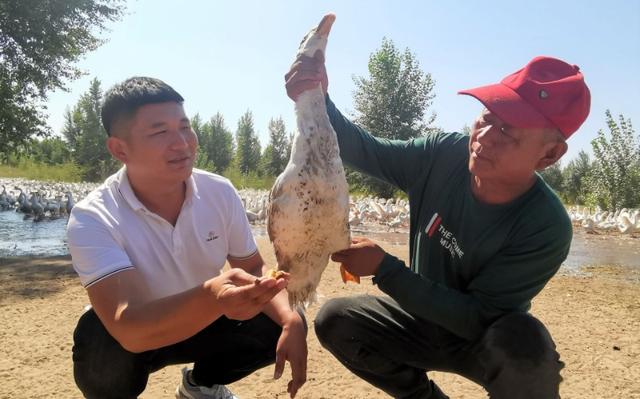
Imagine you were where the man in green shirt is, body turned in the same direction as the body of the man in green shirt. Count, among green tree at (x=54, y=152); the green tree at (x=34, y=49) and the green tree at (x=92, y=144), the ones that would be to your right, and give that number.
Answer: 3

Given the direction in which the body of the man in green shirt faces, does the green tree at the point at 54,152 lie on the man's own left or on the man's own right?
on the man's own right

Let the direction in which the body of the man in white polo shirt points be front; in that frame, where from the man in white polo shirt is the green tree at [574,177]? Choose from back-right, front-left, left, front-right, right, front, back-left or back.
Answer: left

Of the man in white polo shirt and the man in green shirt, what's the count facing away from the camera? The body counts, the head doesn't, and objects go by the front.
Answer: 0

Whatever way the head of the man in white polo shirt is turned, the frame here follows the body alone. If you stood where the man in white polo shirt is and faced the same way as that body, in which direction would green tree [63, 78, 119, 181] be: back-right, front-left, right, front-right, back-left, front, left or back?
back-left

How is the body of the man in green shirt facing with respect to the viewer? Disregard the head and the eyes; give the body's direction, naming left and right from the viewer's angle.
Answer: facing the viewer and to the left of the viewer

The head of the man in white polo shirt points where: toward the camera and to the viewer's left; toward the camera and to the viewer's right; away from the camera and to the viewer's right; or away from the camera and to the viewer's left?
toward the camera and to the viewer's right

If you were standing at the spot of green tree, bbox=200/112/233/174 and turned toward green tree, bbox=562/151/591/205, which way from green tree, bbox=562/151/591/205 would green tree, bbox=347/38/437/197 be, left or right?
right

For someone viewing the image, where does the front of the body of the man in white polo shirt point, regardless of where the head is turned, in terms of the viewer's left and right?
facing the viewer and to the right of the viewer

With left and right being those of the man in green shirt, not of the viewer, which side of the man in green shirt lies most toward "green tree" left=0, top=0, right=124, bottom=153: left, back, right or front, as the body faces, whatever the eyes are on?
right
